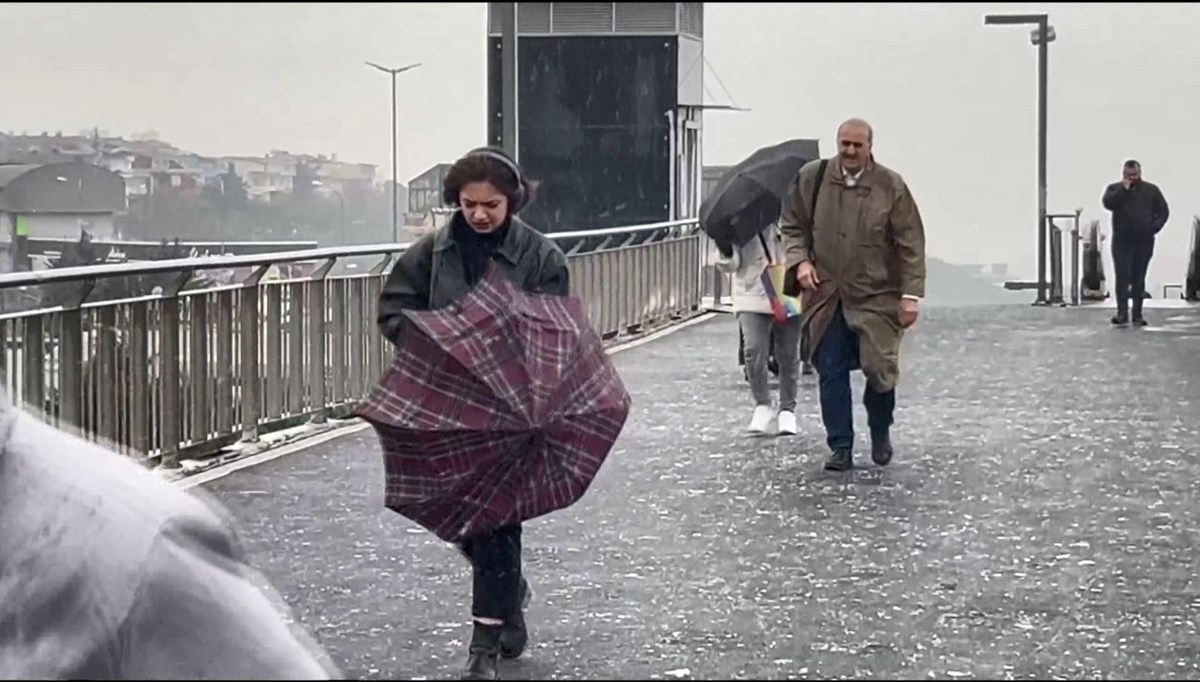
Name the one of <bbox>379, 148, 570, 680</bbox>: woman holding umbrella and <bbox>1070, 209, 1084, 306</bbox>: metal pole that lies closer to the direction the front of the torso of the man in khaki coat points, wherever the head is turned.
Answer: the woman holding umbrella

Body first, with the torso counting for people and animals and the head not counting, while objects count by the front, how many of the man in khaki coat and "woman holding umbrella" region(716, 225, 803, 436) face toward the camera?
2

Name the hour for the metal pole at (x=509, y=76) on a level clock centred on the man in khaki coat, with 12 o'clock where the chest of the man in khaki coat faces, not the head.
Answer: The metal pole is roughly at 5 o'clock from the man in khaki coat.

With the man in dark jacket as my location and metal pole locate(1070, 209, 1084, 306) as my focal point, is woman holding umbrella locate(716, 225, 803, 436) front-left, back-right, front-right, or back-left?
back-left

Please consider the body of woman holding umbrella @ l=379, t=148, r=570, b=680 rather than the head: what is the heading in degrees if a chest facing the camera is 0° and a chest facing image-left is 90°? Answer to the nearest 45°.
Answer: approximately 0°

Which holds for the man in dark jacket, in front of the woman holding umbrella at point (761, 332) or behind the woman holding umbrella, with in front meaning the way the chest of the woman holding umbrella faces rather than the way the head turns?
behind

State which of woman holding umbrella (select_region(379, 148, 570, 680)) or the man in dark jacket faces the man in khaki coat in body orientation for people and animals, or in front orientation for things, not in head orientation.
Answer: the man in dark jacket

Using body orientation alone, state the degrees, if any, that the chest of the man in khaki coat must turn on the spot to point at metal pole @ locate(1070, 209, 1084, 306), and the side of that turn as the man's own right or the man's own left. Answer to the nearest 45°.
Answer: approximately 180°

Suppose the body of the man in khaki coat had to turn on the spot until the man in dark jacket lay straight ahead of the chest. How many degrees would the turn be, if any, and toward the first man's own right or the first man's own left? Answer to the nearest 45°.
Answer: approximately 180°
